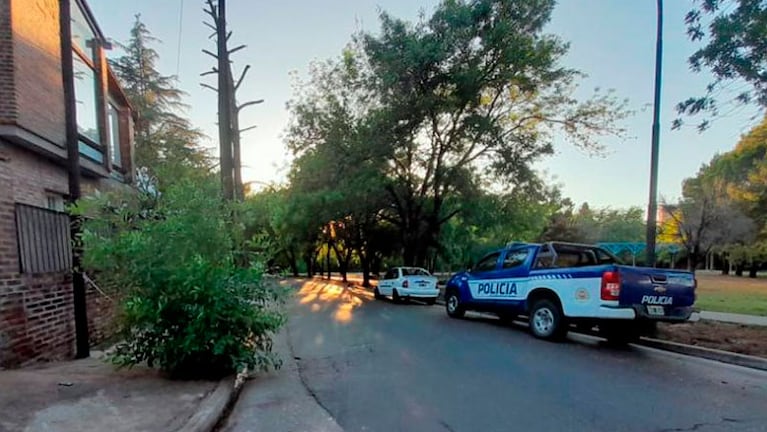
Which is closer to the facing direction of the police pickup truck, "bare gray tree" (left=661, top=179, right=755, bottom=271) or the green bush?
the bare gray tree

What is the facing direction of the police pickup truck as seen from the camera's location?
facing away from the viewer and to the left of the viewer

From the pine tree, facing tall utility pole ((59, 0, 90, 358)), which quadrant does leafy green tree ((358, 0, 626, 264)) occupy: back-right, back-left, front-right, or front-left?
front-left

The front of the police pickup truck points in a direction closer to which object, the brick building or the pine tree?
the pine tree

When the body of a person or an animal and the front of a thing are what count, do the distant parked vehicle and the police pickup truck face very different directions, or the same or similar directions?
same or similar directions

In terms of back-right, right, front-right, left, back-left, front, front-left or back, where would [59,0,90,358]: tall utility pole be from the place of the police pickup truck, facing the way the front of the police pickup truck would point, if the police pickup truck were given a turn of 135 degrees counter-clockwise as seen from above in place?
front-right

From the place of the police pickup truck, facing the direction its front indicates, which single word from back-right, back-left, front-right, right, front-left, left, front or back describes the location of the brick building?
left

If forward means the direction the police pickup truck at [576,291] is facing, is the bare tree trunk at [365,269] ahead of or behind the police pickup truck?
ahead
